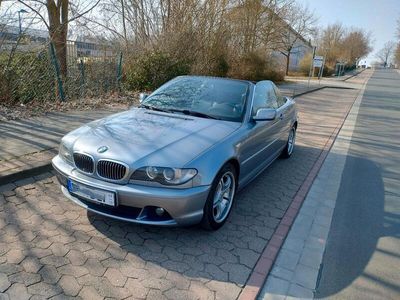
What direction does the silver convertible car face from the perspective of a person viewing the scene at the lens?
facing the viewer and to the left of the viewer

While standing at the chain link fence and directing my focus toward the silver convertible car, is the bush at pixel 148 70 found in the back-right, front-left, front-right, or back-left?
back-left

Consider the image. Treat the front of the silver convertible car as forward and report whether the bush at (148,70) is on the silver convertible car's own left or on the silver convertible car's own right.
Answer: on the silver convertible car's own right

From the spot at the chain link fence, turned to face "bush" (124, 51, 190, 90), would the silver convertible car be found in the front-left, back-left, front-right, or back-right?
back-right

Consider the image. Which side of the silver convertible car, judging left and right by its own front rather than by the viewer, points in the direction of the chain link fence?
right
